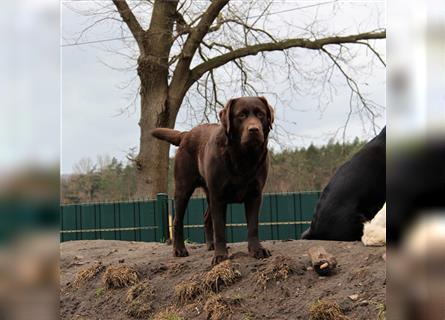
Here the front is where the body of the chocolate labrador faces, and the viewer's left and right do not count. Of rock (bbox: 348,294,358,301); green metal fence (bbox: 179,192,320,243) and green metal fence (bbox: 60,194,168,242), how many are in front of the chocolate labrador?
1

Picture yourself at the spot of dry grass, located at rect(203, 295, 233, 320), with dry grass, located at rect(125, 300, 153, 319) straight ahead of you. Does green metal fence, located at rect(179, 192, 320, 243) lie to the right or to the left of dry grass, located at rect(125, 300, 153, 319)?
right

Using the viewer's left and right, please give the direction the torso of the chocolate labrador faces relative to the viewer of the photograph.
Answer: facing the viewer and to the right of the viewer

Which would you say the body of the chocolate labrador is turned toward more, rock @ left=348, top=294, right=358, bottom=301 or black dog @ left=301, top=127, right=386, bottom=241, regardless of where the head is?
the rock

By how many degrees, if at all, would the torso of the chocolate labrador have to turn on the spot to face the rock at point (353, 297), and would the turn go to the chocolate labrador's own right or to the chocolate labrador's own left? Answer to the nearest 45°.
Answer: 0° — it already faces it
